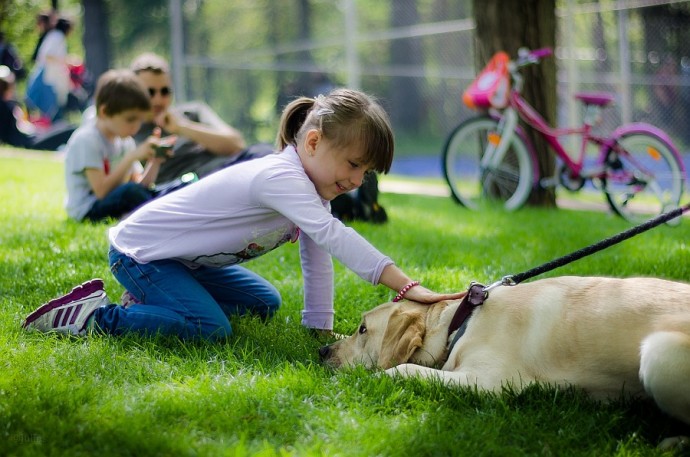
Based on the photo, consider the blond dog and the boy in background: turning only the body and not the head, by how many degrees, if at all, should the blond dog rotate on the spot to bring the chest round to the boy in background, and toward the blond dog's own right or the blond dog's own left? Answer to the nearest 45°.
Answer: approximately 45° to the blond dog's own right

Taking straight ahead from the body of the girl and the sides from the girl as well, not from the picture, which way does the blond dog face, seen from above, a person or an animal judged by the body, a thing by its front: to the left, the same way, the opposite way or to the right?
the opposite way

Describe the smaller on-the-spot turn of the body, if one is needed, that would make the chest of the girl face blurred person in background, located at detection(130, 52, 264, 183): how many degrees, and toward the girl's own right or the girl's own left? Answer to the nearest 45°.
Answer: approximately 90° to the girl's own left

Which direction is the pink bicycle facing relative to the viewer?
to the viewer's left

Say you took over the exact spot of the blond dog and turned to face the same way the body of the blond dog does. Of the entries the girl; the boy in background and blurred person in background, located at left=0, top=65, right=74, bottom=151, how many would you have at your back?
0

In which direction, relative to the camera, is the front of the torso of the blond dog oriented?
to the viewer's left

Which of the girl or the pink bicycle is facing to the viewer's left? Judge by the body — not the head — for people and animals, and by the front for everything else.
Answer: the pink bicycle

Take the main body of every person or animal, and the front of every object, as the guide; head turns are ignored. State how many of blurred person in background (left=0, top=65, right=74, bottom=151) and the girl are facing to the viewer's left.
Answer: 0

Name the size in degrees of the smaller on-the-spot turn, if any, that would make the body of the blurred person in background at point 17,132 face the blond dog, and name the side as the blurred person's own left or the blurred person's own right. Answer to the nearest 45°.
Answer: approximately 90° to the blurred person's own right

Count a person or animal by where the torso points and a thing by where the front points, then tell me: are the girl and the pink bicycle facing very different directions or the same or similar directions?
very different directions

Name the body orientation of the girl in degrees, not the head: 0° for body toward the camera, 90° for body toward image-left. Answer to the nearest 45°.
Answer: approximately 270°

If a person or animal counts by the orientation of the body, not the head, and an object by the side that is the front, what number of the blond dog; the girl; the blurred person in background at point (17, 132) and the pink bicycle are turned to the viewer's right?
2

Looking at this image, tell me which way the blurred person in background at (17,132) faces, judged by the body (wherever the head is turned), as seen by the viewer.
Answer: to the viewer's right

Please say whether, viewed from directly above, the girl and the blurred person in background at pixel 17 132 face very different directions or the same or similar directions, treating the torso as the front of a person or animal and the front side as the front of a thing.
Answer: same or similar directions
